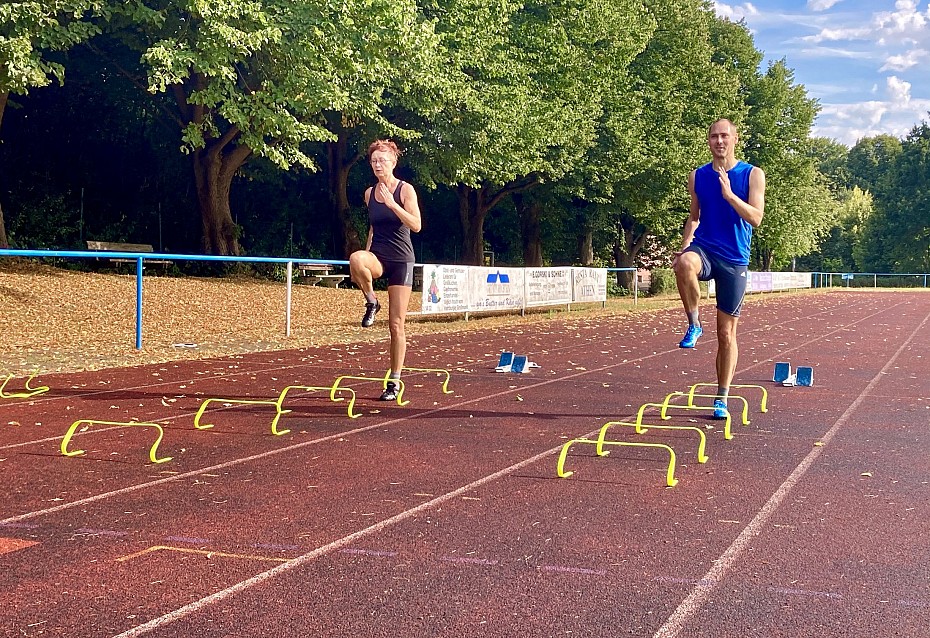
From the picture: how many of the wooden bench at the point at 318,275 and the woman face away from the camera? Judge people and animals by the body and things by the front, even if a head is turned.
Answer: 0

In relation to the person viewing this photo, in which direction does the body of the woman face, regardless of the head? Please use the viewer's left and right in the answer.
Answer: facing the viewer and to the left of the viewer

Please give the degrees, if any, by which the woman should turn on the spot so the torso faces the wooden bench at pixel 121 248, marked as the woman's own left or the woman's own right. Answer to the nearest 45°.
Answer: approximately 135° to the woman's own right

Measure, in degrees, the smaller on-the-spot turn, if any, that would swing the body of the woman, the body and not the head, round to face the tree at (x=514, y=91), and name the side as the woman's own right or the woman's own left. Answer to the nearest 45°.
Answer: approximately 135° to the woman's own right

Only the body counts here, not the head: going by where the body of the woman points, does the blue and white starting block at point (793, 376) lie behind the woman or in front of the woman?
behind

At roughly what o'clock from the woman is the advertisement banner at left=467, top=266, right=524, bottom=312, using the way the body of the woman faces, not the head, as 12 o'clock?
The advertisement banner is roughly at 5 o'clock from the woman.

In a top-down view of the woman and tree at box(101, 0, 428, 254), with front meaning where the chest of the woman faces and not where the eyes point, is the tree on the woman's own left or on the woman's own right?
on the woman's own right

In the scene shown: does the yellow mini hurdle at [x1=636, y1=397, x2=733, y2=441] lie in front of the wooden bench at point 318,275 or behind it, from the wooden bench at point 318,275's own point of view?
in front

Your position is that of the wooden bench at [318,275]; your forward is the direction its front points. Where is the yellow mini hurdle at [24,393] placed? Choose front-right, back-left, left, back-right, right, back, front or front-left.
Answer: front-right

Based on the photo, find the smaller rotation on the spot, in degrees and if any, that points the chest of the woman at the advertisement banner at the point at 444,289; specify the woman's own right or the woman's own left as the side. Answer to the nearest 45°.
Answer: approximately 135° to the woman's own right

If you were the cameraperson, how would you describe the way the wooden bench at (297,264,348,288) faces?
facing the viewer and to the right of the viewer

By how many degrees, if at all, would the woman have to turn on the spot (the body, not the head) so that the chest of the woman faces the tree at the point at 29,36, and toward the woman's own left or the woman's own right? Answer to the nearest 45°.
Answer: approximately 90° to the woman's own right

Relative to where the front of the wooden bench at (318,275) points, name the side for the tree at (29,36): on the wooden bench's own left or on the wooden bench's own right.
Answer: on the wooden bench's own right

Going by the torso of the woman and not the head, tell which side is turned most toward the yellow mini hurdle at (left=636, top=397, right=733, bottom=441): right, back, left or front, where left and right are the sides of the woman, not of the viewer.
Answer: left
